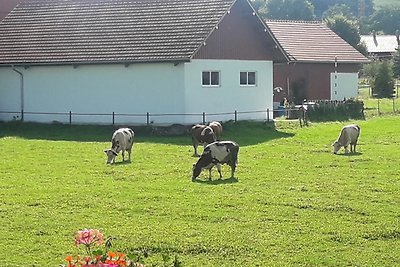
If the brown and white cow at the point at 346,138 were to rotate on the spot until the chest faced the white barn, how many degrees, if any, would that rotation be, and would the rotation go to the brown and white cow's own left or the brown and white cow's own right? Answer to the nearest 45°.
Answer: approximately 90° to the brown and white cow's own right

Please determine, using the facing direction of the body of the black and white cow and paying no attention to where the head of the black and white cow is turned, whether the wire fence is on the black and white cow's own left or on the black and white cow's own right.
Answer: on the black and white cow's own right

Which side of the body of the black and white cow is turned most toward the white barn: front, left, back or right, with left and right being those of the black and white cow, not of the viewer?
right

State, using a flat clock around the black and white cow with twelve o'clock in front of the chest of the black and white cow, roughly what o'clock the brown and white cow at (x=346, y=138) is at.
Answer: The brown and white cow is roughly at 4 o'clock from the black and white cow.

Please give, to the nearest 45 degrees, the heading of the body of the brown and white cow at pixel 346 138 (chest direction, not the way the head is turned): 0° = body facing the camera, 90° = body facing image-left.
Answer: approximately 45°

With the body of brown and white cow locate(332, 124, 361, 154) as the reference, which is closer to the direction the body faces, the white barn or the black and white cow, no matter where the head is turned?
the black and white cow

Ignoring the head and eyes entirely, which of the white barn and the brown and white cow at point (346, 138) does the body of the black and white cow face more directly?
the white barn

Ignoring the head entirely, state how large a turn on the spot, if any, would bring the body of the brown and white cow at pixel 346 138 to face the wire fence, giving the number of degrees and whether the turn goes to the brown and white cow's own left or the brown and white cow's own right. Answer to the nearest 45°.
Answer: approximately 90° to the brown and white cow's own right

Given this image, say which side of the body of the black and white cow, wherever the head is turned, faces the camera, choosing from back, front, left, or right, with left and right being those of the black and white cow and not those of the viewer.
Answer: left

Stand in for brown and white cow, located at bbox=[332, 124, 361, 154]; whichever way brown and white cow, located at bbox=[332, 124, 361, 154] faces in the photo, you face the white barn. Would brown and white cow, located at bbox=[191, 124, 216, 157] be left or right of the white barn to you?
left

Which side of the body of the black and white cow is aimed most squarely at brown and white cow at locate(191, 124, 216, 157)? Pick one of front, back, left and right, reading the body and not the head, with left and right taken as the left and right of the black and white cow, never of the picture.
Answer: right
